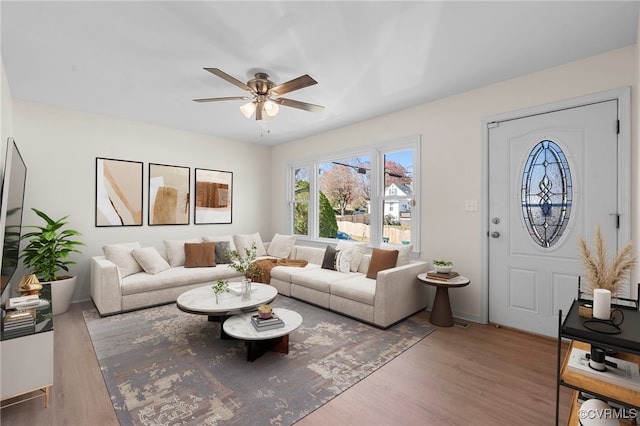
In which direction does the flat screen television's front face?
to the viewer's right

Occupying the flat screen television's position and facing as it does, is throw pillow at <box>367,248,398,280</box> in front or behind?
in front

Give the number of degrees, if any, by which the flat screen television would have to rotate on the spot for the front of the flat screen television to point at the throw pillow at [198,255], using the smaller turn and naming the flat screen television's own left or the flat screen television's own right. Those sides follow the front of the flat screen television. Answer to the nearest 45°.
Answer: approximately 45° to the flat screen television's own left

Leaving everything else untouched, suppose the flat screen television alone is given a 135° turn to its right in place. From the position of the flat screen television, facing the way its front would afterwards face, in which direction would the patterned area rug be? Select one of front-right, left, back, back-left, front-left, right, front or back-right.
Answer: left

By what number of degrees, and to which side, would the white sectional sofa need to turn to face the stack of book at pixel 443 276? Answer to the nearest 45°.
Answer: approximately 45° to its left

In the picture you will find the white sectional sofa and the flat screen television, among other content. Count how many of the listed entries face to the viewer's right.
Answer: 1

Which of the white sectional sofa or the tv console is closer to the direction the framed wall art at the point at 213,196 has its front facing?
the white sectional sofa

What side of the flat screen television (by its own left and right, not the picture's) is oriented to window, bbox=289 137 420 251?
front

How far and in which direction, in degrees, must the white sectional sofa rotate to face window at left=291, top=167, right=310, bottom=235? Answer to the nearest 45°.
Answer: approximately 180°

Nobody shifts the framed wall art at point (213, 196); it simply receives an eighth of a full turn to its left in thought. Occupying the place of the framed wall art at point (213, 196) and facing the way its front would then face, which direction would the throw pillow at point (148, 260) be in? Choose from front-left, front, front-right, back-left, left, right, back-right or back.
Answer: back-right

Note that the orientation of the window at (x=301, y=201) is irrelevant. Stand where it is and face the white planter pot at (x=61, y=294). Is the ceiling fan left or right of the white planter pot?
left

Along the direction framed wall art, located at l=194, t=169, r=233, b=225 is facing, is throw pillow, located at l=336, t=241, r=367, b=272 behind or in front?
in front

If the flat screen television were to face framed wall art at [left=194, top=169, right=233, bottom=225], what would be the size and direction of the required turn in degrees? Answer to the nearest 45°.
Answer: approximately 45° to its left

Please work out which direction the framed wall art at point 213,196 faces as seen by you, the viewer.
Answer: facing the viewer and to the right of the viewer
